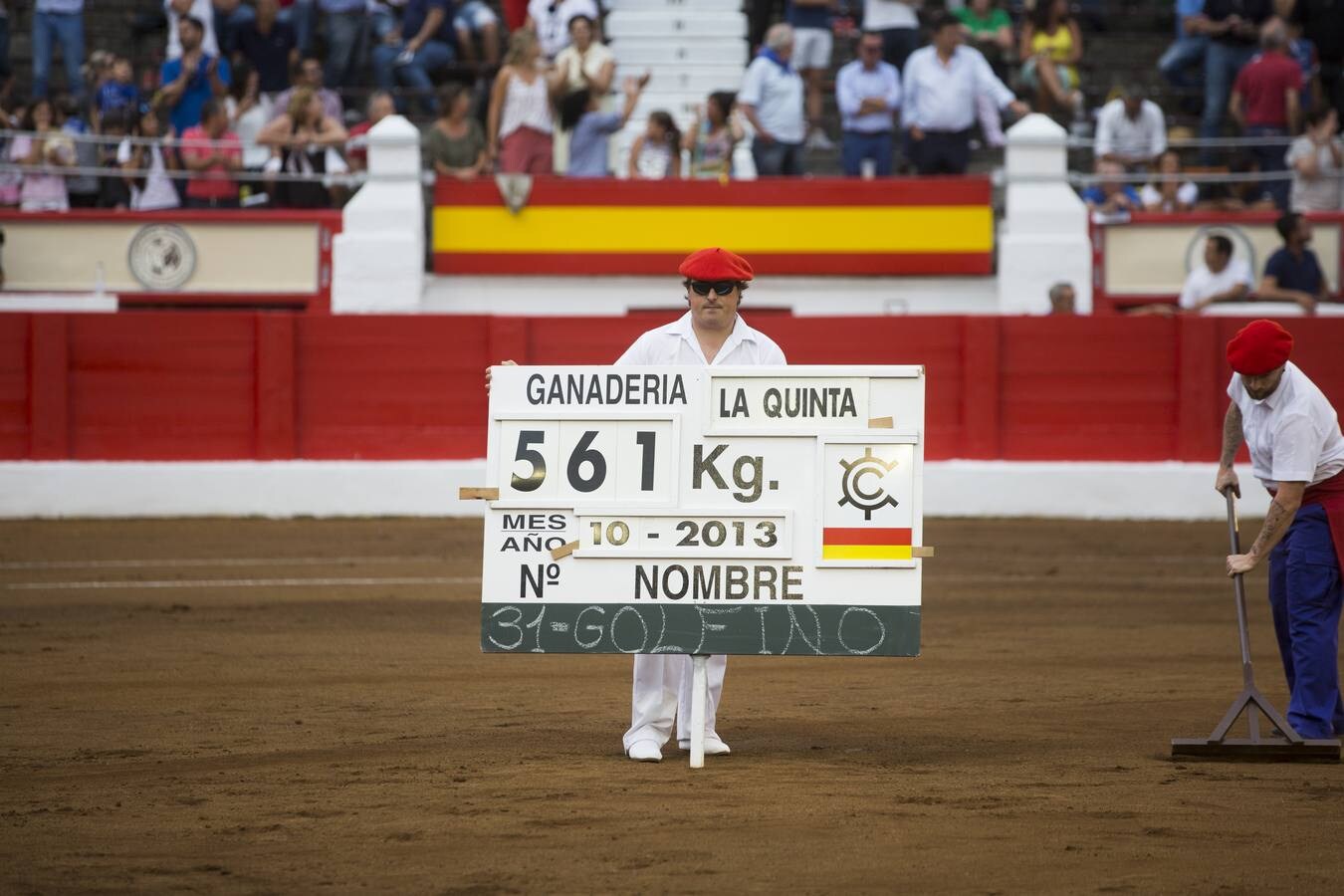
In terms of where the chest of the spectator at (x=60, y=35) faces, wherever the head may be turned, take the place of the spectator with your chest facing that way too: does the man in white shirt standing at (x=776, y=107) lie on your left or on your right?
on your left

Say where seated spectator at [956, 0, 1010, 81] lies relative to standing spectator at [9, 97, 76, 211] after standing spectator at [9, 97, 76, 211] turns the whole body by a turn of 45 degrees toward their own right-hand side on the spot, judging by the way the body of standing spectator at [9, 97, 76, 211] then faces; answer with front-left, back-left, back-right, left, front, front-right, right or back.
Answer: back-left

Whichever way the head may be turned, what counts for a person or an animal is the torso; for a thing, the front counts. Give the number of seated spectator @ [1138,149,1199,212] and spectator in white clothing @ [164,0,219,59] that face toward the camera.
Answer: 2

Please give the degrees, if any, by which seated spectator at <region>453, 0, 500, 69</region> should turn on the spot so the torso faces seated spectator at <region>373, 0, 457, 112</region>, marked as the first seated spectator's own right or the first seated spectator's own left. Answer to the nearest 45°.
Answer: approximately 90° to the first seated spectator's own right

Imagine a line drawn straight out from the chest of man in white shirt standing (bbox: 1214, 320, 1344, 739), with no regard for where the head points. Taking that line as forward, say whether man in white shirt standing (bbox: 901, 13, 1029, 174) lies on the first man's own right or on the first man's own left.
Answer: on the first man's own right

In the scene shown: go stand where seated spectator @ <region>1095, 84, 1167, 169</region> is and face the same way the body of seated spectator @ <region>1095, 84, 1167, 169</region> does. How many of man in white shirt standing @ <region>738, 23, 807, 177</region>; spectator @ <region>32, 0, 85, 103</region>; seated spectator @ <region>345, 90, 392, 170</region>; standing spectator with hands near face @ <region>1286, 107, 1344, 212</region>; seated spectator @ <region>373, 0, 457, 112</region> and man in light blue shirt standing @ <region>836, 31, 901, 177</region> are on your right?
5

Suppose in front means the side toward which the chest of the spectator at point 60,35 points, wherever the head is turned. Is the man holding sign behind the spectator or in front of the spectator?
in front

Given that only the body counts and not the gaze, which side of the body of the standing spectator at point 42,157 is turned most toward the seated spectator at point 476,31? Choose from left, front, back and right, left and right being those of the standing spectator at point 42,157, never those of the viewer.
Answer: left
